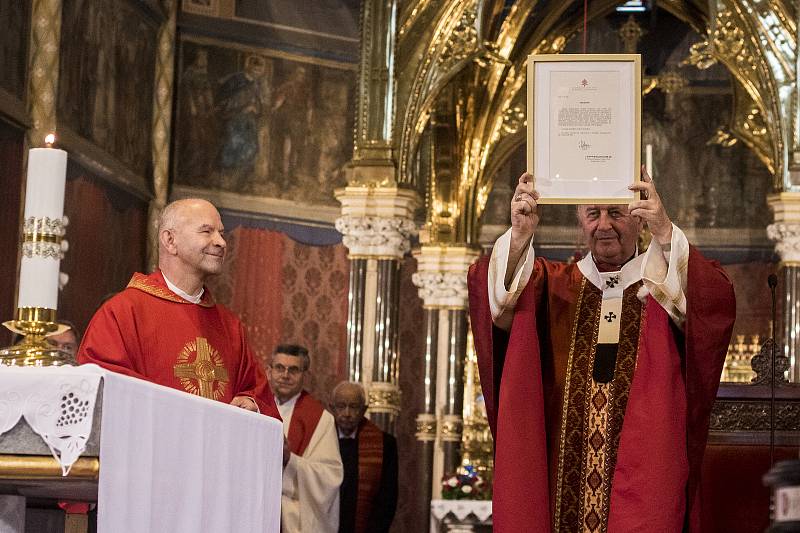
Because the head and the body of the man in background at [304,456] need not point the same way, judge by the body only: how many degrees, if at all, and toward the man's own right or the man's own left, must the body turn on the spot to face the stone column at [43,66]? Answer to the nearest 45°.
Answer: approximately 90° to the man's own right

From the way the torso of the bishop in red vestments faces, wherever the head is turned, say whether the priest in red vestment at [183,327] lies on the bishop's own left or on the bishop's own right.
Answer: on the bishop's own right

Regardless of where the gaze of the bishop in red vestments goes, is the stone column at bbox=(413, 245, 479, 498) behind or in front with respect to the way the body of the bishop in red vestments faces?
behind

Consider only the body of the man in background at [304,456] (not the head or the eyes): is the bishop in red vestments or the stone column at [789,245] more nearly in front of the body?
the bishop in red vestments

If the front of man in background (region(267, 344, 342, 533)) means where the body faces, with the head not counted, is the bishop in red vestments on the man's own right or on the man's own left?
on the man's own left

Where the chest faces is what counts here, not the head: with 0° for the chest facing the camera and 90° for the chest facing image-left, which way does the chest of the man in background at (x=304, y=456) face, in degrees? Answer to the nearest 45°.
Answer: approximately 45°

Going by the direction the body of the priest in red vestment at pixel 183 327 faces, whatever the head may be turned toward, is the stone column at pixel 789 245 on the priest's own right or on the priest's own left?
on the priest's own left

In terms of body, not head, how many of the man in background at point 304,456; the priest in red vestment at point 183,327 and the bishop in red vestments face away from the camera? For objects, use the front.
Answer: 0

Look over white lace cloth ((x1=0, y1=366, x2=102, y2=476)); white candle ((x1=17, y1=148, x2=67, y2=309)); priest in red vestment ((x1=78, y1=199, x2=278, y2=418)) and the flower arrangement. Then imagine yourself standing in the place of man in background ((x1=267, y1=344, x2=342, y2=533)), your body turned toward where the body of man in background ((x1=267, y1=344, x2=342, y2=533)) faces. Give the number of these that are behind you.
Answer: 1

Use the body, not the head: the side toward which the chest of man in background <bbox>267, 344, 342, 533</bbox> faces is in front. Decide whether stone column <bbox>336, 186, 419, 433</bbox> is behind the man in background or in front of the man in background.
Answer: behind

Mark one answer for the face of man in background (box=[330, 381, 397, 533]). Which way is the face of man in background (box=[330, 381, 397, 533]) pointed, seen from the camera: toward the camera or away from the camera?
toward the camera

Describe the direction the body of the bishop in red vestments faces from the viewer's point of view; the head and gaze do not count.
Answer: toward the camera

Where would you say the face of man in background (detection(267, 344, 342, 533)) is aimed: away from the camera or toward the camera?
toward the camera

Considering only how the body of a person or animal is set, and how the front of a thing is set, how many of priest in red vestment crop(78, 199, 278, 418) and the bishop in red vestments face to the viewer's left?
0
